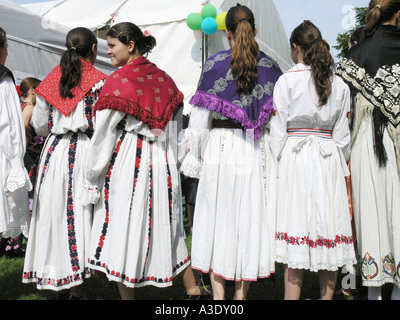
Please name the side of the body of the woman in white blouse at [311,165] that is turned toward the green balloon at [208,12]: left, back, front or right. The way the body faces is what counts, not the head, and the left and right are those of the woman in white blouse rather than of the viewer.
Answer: front

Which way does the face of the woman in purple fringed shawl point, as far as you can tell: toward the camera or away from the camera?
away from the camera

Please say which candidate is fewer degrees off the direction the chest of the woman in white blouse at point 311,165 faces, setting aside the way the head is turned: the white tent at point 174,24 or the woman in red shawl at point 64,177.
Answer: the white tent

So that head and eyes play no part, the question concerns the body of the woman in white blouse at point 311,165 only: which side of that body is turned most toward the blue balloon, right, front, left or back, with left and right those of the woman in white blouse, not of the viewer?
front

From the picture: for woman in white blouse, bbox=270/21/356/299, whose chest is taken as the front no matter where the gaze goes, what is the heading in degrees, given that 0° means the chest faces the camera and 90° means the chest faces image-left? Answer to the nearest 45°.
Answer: approximately 180°

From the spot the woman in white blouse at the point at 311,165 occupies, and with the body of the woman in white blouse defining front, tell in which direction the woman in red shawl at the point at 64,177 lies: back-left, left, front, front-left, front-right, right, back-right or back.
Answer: left

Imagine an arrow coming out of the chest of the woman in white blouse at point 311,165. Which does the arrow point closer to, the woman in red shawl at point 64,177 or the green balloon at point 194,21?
the green balloon

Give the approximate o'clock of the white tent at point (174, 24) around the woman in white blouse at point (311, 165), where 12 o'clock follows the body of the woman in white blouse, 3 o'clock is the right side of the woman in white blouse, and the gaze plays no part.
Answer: The white tent is roughly at 11 o'clock from the woman in white blouse.

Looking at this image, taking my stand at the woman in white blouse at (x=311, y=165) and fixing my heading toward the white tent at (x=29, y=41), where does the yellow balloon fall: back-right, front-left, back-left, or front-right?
front-right

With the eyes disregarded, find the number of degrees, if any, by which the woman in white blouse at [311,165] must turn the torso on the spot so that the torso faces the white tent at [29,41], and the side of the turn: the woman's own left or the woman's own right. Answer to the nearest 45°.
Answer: approximately 45° to the woman's own left

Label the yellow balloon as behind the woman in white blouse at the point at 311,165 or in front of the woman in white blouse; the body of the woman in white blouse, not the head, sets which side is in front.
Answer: in front

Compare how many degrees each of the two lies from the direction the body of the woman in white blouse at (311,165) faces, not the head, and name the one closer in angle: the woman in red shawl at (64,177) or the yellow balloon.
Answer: the yellow balloon
